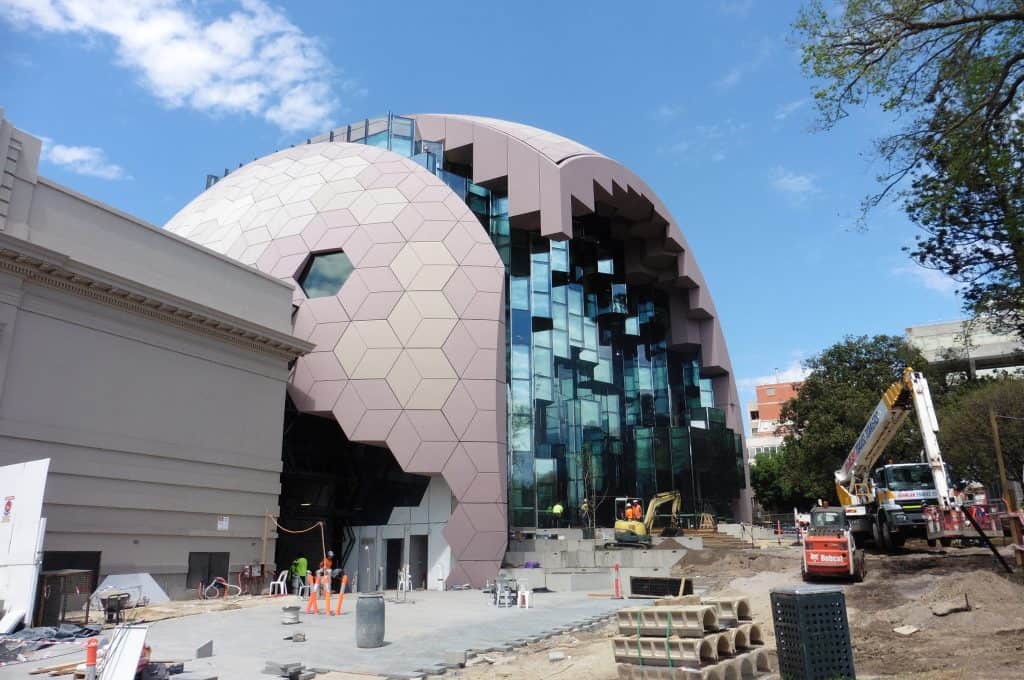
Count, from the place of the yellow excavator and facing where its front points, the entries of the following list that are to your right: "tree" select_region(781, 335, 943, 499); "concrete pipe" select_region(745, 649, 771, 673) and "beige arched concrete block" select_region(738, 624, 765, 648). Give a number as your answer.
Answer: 2

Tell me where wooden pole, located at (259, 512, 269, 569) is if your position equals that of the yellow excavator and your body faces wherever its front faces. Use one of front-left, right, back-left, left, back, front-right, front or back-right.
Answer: back-right

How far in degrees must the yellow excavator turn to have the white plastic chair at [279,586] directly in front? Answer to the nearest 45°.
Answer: approximately 135° to its right

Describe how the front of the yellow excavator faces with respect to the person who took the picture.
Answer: facing to the right of the viewer

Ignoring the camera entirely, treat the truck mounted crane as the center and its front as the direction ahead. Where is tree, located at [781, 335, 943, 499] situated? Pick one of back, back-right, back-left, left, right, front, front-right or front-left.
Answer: back-left

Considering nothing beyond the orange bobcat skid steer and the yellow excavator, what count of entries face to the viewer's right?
1

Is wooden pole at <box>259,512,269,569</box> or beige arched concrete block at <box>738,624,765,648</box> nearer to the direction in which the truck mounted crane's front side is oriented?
the beige arched concrete block
